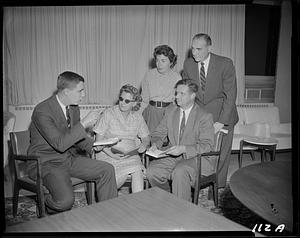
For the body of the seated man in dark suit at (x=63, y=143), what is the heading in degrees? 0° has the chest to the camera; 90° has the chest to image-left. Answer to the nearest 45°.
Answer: approximately 315°

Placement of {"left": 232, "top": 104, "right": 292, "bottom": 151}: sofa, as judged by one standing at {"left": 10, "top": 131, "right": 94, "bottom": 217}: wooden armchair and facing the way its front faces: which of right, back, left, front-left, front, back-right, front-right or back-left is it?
front-left

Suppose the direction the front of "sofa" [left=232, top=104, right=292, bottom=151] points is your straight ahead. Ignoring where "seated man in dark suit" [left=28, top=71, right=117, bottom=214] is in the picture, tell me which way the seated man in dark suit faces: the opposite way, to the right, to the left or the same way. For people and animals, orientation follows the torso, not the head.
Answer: to the left

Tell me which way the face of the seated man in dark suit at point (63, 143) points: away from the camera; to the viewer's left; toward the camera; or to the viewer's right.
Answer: to the viewer's right

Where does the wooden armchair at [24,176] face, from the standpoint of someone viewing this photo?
facing the viewer and to the right of the viewer

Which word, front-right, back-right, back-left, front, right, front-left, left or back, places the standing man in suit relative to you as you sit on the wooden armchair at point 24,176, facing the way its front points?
front-left

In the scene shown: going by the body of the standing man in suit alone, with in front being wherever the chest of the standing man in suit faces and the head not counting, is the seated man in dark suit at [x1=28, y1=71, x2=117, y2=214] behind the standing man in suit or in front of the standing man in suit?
in front

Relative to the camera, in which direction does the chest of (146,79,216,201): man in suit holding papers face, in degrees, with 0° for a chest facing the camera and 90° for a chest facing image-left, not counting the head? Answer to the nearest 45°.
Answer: approximately 45°

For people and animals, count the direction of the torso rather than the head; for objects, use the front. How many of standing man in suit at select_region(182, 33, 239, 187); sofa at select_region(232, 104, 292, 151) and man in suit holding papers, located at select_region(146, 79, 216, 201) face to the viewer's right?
0

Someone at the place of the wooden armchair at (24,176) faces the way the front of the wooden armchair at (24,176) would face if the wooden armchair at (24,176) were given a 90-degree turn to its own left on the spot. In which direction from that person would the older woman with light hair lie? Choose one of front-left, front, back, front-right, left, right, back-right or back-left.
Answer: front-right

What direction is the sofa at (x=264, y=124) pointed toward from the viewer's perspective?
toward the camera

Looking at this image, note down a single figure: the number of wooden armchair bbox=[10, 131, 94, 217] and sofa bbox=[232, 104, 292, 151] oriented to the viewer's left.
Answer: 0

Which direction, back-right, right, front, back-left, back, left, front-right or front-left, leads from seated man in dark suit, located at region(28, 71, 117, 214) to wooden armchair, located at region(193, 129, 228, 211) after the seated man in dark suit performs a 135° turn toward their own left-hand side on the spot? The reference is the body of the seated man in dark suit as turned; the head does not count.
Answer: right

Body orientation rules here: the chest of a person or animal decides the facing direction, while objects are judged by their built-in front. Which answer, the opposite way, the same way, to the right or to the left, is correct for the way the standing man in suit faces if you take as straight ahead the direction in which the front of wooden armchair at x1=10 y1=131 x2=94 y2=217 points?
to the right

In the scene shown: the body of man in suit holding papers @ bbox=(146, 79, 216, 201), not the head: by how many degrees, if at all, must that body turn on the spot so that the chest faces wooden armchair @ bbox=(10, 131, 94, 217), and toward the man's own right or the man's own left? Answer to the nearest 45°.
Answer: approximately 45° to the man's own right
